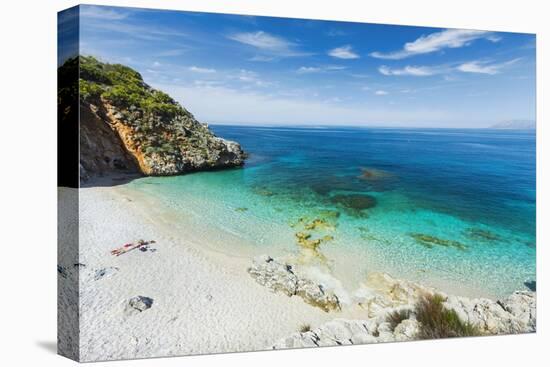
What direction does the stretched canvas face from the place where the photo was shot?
facing the viewer and to the right of the viewer
